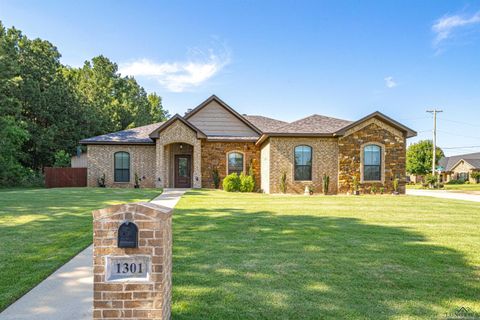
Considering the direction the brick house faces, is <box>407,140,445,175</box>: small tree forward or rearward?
rearward

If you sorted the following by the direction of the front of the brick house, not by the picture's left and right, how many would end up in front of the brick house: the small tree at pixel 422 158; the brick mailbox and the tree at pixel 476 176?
1

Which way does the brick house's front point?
toward the camera

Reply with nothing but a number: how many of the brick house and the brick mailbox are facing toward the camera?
2

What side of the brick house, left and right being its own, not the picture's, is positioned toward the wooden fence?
right

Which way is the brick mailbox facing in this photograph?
toward the camera

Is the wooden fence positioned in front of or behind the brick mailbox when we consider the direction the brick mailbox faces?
behind
